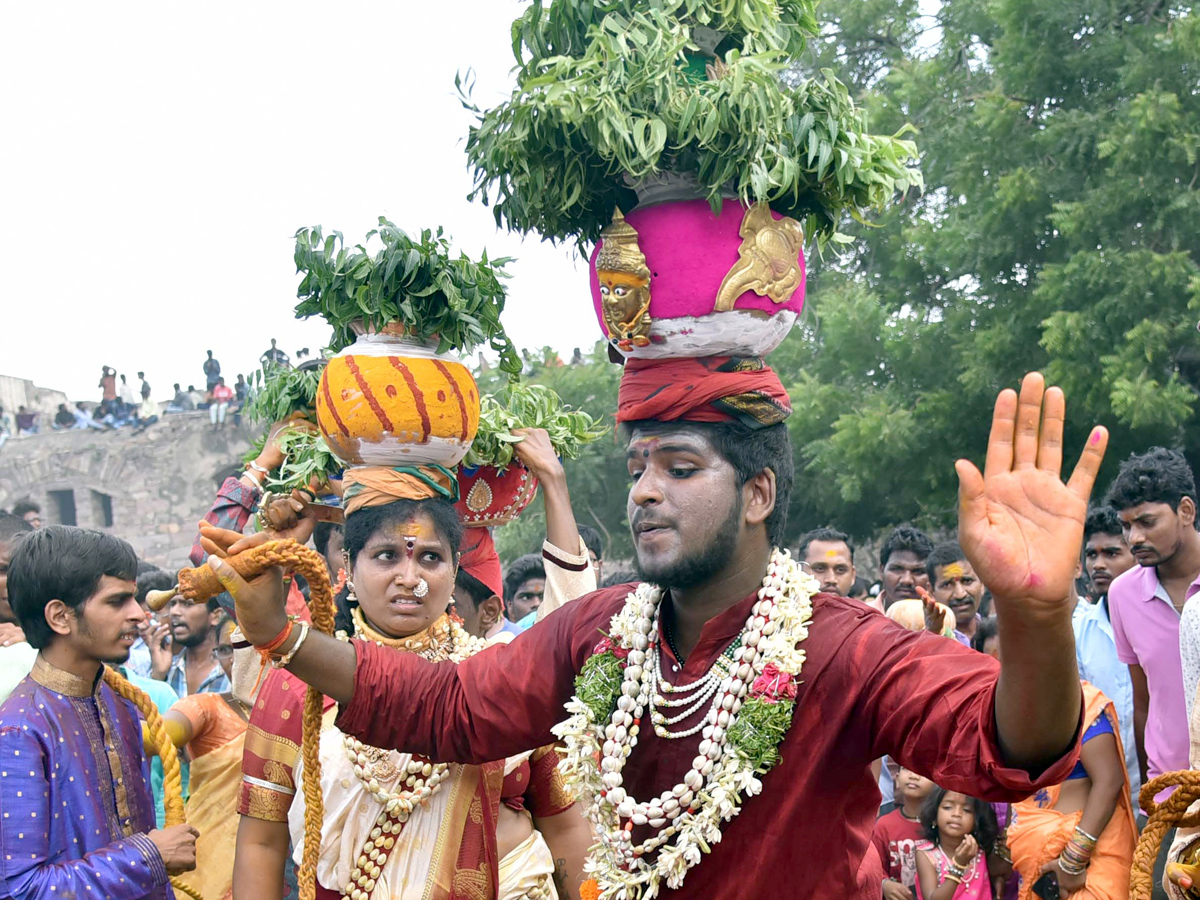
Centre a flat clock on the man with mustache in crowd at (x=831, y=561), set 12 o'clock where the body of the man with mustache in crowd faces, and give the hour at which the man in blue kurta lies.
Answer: The man in blue kurta is roughly at 1 o'clock from the man with mustache in crowd.

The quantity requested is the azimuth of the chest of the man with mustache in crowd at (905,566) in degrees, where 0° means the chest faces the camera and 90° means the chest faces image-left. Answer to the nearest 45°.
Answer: approximately 0°

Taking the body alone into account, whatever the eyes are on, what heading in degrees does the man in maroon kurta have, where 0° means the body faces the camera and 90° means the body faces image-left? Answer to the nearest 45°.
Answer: approximately 45°

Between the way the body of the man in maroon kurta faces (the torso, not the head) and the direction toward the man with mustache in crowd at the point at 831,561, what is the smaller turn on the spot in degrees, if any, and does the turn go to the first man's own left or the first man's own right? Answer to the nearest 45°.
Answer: approximately 135° to the first man's own right
